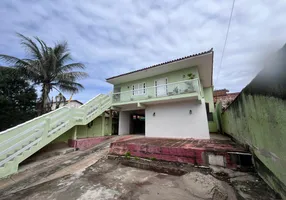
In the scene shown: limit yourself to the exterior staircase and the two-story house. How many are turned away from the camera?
0

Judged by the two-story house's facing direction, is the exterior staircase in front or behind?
in front

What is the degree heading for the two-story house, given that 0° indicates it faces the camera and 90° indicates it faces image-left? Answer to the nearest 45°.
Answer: approximately 45°

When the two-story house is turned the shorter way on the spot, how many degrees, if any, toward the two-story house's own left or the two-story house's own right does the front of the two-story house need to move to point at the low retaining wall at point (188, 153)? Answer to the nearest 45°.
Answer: approximately 45° to the two-story house's own left

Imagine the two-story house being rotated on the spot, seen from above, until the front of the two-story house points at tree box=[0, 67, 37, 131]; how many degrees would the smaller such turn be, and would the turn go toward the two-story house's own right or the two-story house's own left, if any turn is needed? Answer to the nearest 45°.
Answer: approximately 45° to the two-story house's own right
